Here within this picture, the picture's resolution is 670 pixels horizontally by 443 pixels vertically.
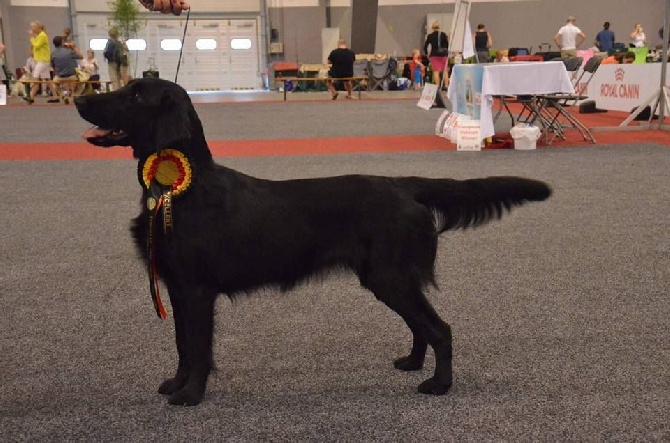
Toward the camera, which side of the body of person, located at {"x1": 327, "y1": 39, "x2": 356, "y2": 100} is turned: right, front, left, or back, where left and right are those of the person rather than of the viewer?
back

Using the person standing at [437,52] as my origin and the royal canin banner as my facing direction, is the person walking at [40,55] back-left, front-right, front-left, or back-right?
back-right

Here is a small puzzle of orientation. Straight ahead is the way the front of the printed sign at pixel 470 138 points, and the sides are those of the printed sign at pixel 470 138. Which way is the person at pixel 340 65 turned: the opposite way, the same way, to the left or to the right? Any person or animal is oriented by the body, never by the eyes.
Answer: the opposite way

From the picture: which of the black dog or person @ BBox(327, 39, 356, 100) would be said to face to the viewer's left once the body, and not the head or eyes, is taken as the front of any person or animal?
the black dog

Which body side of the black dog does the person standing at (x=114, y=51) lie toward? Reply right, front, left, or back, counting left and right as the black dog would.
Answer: right

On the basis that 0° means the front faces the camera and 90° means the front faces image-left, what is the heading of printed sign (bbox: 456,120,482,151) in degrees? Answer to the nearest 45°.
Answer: approximately 0°
